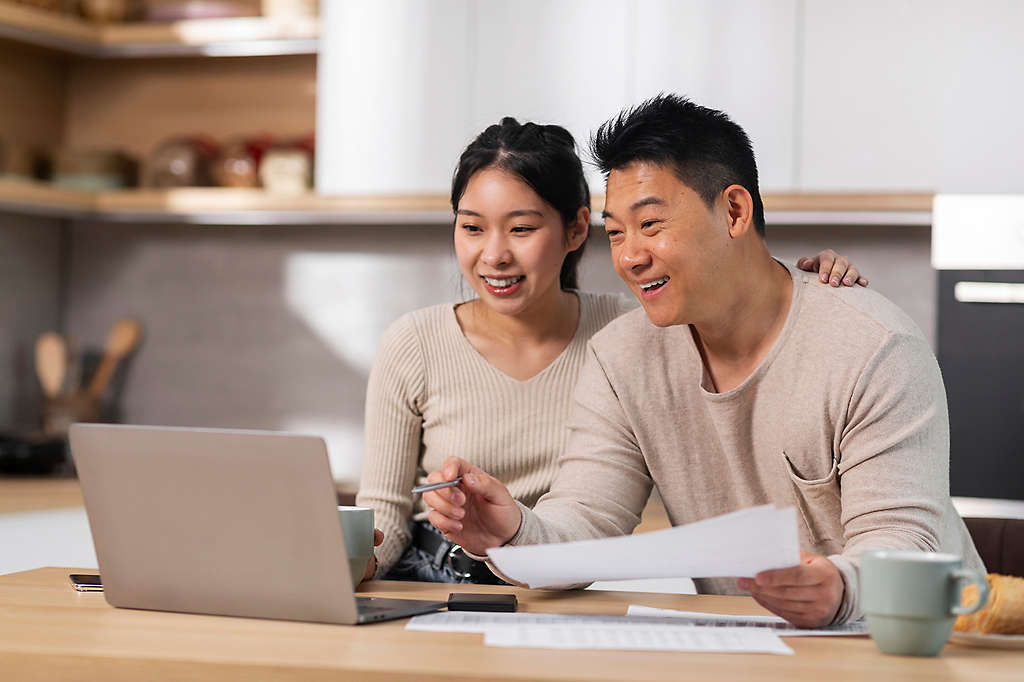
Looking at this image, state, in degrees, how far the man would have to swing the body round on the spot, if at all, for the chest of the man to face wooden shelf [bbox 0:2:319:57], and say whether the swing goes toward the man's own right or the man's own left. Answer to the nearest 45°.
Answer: approximately 90° to the man's own right

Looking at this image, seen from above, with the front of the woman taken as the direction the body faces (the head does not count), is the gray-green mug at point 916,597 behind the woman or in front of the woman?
in front

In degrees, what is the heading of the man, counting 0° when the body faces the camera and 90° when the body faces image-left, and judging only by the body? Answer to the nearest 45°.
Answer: approximately 45°

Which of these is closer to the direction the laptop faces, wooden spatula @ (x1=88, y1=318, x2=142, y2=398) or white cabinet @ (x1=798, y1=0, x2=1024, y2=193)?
the white cabinet

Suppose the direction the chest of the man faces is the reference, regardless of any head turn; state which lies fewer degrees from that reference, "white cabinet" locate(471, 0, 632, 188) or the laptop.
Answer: the laptop

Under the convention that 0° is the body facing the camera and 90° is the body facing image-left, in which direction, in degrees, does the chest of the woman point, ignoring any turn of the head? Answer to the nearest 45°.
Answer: approximately 0°

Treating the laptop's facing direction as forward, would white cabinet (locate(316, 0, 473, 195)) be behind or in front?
in front

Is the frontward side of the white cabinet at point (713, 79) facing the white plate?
yes

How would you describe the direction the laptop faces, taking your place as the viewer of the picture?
facing away from the viewer and to the right of the viewer

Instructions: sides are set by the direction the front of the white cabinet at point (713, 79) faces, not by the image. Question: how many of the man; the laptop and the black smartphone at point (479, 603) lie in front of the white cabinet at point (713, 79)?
3

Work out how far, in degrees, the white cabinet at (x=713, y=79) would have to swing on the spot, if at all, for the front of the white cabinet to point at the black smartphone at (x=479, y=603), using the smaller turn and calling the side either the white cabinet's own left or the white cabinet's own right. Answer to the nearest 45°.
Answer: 0° — it already faces it

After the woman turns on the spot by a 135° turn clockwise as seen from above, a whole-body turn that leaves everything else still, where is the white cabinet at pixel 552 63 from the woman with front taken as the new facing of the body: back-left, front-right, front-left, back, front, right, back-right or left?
front-right

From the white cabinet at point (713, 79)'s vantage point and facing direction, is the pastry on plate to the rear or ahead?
ahead

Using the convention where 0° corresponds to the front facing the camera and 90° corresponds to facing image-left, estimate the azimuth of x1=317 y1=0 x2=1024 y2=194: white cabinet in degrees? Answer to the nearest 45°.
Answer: approximately 0°
